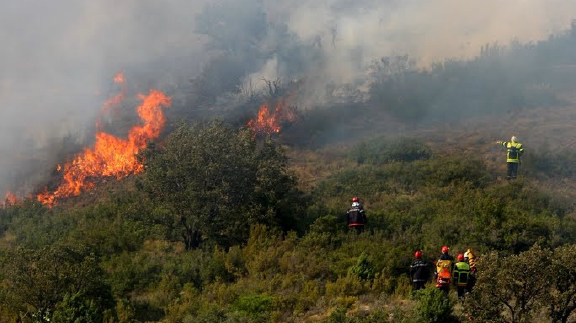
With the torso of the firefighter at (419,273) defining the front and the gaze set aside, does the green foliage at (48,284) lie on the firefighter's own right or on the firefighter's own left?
on the firefighter's own left

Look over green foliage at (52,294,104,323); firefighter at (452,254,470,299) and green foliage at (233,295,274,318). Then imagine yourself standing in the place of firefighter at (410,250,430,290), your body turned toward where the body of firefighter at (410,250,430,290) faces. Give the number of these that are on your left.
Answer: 2

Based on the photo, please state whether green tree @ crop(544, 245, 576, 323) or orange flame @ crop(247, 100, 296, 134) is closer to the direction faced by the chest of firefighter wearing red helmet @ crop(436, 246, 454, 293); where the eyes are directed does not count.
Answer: the orange flame

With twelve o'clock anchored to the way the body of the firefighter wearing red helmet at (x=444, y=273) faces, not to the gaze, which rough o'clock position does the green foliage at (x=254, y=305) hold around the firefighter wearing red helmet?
The green foliage is roughly at 9 o'clock from the firefighter wearing red helmet.

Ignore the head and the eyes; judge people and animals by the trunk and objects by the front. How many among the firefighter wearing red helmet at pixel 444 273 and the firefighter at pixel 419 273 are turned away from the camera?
2

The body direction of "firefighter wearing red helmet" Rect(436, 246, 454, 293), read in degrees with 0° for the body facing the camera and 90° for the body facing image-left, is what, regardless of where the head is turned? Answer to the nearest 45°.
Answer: approximately 180°

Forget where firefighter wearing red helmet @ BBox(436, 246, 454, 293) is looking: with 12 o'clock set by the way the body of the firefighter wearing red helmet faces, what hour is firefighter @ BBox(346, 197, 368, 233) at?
The firefighter is roughly at 11 o'clock from the firefighter wearing red helmet.

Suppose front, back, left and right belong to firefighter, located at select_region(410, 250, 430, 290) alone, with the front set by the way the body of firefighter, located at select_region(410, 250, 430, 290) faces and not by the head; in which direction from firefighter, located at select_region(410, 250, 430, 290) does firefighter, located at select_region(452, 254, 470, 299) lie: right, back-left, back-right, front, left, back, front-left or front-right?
back-right

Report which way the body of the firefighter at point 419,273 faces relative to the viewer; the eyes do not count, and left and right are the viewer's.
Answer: facing away from the viewer

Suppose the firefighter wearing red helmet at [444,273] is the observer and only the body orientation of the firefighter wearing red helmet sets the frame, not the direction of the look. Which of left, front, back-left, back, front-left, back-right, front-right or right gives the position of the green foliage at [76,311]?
left

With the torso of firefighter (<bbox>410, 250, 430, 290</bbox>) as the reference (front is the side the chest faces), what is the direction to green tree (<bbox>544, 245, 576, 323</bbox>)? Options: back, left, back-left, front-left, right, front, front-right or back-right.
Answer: back-right

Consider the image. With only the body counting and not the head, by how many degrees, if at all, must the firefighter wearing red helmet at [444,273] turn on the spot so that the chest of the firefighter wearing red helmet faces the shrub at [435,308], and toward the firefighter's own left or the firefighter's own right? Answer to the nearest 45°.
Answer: approximately 180°

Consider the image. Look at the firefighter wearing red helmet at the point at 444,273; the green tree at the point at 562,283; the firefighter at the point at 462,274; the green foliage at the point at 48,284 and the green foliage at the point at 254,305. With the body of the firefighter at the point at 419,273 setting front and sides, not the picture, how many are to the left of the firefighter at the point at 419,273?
2

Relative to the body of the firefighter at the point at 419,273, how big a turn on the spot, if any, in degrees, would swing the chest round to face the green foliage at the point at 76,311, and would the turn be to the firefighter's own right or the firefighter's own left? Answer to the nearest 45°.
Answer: approximately 90° to the firefighter's own left

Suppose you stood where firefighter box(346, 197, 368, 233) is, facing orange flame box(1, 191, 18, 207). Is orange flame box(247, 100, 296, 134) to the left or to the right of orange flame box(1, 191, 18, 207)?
right

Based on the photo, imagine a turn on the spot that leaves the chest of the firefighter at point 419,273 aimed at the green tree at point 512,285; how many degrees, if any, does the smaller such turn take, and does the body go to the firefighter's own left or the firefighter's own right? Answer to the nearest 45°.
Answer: approximately 135° to the firefighter's own right
